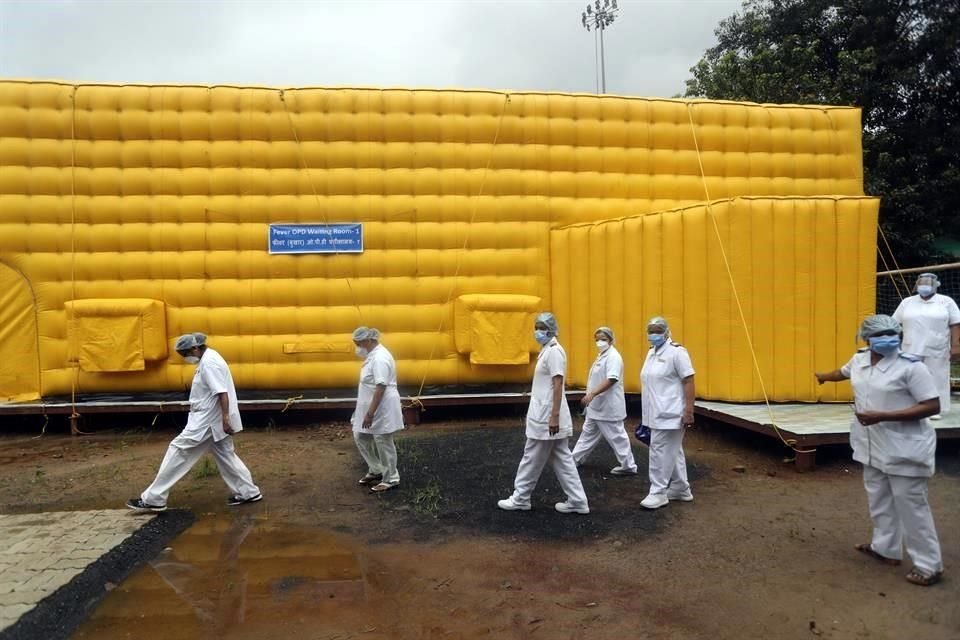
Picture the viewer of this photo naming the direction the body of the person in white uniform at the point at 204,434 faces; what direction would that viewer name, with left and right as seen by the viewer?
facing to the left of the viewer

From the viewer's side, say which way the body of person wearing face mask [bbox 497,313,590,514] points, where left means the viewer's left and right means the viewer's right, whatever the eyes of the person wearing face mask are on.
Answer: facing to the left of the viewer

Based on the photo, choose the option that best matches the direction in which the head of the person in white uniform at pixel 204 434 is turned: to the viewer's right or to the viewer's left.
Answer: to the viewer's left

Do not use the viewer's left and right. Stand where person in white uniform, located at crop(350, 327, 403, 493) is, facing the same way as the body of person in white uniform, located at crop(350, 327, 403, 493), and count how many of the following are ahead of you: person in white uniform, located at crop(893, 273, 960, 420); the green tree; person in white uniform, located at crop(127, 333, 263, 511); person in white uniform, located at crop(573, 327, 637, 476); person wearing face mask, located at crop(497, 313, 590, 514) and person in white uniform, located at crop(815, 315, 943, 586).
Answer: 1

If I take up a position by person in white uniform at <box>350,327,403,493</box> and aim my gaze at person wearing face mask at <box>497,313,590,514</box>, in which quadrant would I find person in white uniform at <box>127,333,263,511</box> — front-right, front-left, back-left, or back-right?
back-right

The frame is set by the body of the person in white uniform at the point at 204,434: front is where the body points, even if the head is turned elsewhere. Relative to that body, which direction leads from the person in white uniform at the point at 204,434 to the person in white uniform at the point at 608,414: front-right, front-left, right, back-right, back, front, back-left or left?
back

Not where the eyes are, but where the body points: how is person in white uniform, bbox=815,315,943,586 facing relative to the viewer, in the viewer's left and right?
facing the viewer and to the left of the viewer

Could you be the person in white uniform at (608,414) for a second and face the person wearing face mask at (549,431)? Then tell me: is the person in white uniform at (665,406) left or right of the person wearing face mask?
left

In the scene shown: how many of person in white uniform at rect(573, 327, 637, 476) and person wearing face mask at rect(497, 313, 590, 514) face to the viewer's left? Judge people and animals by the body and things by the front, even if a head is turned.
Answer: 2

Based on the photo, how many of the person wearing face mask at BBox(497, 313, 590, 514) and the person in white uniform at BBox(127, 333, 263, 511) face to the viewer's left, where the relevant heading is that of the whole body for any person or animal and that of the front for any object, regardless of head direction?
2

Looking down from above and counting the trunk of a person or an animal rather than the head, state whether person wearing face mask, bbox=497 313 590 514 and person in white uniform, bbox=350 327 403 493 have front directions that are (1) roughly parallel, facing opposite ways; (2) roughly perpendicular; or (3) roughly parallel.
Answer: roughly parallel

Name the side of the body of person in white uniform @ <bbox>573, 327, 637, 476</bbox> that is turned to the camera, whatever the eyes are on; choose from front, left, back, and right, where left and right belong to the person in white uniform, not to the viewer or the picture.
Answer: left

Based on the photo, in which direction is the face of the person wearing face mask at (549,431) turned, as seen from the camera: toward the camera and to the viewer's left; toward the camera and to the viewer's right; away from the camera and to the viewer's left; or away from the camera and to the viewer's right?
toward the camera and to the viewer's left

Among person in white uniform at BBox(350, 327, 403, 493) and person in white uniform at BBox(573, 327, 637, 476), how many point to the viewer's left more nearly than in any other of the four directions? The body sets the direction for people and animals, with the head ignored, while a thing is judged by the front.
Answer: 2

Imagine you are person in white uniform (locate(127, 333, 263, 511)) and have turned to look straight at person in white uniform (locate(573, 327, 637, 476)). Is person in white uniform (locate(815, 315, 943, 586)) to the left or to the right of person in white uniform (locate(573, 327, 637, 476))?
right

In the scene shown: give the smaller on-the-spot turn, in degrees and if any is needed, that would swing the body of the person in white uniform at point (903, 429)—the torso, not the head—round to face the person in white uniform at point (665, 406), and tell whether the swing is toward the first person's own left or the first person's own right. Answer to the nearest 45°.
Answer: approximately 90° to the first person's own right
